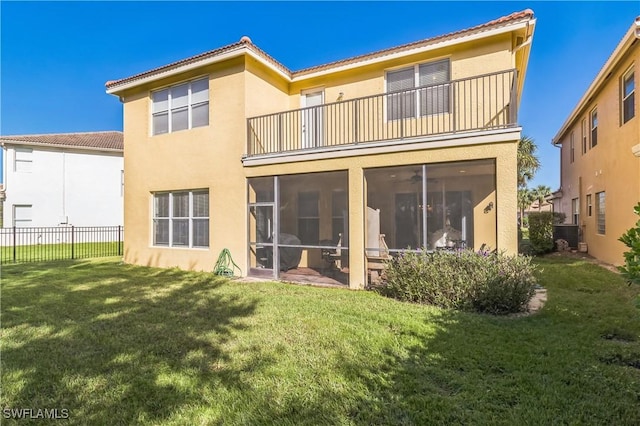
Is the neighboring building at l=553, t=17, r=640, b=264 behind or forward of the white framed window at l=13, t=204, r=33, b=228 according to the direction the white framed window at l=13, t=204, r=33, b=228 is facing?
forward

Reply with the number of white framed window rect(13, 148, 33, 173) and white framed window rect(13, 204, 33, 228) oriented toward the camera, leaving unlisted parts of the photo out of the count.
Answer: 2

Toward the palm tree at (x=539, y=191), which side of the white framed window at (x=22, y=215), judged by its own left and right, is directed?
left

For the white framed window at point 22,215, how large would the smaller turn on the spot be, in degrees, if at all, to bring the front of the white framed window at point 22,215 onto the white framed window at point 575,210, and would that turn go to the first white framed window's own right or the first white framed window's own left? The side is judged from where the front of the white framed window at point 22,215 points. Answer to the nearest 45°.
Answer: approximately 45° to the first white framed window's own left

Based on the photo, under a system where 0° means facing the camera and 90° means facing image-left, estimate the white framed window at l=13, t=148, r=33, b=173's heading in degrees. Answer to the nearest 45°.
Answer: approximately 0°

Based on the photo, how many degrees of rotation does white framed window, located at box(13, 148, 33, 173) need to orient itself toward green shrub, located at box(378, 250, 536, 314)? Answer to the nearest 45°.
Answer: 0° — it already faces it

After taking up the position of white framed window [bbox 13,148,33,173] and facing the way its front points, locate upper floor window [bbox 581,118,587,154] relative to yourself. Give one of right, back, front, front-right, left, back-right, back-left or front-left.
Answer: front-left

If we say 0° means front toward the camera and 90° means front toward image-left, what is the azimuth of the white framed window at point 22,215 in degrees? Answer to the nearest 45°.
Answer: approximately 0°

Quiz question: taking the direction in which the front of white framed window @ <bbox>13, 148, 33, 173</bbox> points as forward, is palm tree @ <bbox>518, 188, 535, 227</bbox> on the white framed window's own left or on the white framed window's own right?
on the white framed window's own left

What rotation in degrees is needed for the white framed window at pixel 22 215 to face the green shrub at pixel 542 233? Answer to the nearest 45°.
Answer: approximately 45° to its left

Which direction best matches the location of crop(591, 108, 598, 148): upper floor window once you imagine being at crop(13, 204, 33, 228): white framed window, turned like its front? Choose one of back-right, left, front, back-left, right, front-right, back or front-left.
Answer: front-left

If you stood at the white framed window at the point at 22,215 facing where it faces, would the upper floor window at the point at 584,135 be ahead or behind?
ahead

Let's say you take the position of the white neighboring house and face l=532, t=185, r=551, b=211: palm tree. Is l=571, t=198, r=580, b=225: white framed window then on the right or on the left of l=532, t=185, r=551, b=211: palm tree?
right
